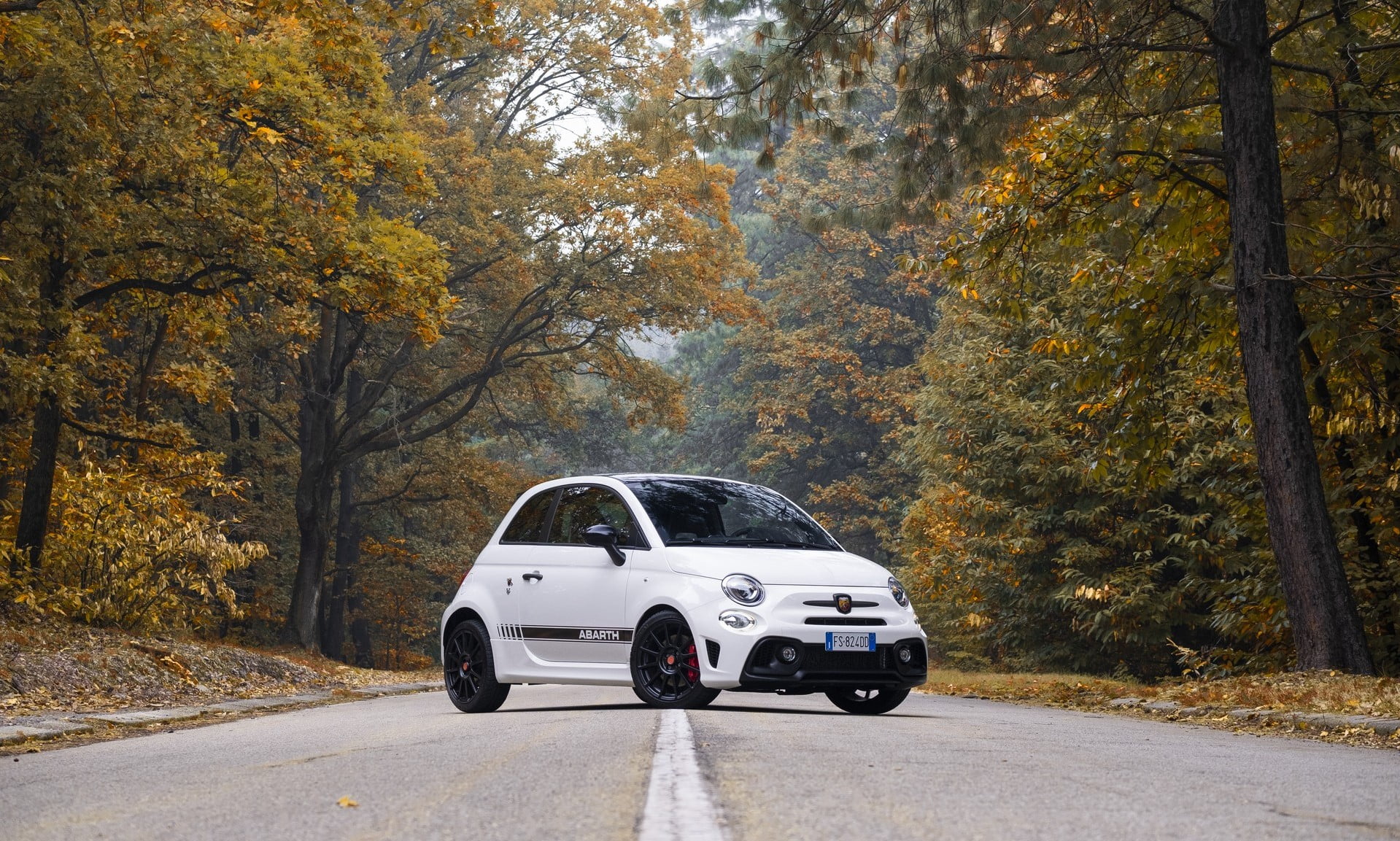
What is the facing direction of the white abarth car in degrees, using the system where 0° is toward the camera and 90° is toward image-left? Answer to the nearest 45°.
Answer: approximately 315°

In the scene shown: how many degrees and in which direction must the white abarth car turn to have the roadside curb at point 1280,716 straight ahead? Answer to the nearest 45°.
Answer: approximately 45° to its left
